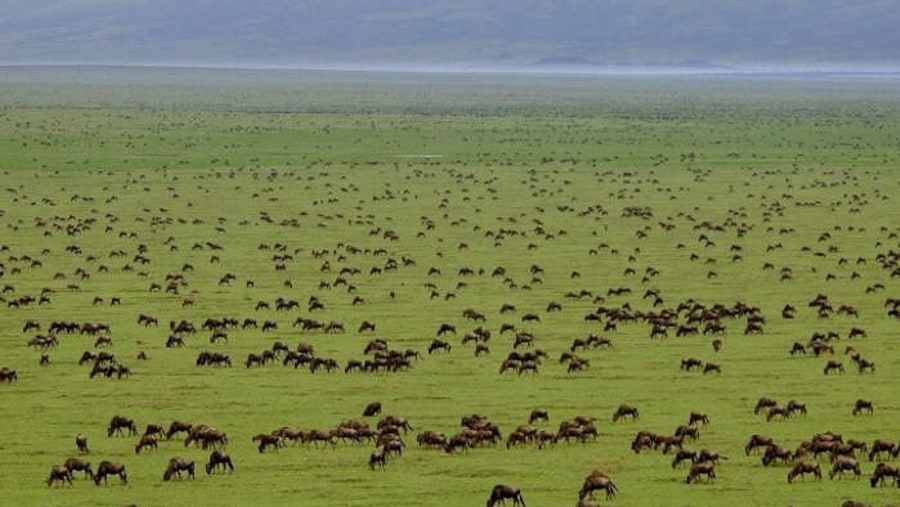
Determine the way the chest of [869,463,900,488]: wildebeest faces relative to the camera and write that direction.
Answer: to the viewer's left

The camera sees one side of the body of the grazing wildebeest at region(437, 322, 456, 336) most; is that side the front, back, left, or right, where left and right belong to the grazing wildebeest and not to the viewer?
left

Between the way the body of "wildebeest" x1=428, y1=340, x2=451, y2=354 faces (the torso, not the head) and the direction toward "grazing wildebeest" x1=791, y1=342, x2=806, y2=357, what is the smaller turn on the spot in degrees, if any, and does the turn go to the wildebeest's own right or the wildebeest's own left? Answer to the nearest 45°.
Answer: approximately 180°

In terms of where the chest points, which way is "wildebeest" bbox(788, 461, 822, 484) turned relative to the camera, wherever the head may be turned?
to the viewer's left

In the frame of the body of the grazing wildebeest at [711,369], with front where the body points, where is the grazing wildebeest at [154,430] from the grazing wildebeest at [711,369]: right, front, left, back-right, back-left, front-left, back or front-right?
front-left

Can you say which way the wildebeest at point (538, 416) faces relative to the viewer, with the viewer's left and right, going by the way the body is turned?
facing to the left of the viewer

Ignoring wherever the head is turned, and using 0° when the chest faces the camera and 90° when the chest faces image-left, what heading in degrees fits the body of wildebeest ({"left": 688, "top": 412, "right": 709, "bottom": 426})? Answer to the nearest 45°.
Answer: approximately 90°

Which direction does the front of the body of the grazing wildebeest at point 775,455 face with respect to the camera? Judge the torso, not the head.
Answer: to the viewer's left

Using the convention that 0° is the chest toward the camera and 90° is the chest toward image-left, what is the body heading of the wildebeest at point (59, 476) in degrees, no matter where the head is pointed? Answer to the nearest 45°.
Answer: approximately 90°
